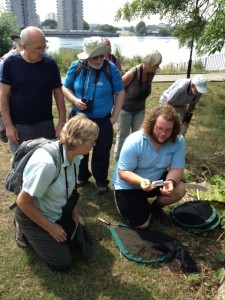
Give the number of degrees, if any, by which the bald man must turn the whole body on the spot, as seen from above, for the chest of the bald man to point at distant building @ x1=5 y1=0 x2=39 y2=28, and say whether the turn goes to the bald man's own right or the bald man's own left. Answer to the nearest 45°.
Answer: approximately 180°

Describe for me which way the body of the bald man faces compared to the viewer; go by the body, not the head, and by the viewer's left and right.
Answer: facing the viewer

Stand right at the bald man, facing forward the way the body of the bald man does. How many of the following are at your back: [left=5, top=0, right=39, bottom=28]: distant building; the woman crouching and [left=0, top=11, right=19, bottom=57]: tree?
2

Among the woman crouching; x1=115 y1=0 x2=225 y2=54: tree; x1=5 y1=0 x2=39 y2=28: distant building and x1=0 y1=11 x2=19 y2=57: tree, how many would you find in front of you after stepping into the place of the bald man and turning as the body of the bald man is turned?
1

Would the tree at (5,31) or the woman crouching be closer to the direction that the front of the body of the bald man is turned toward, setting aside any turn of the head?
the woman crouching

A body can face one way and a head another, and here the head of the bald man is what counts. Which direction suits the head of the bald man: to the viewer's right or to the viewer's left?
to the viewer's right

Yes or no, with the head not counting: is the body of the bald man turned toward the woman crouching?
yes

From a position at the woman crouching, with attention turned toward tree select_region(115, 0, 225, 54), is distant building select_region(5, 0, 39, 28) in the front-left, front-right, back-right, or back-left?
front-left

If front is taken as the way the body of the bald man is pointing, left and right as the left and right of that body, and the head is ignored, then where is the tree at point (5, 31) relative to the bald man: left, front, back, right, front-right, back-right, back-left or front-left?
back

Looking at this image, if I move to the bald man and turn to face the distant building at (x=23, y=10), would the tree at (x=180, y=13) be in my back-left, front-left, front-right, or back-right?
front-right

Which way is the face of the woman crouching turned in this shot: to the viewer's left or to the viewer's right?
to the viewer's right

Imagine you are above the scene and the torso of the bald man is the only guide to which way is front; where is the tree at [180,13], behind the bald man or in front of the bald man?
behind

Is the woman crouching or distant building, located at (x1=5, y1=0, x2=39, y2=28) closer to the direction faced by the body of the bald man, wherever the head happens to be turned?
the woman crouching

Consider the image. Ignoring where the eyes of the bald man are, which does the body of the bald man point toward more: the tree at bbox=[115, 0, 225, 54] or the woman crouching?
the woman crouching
